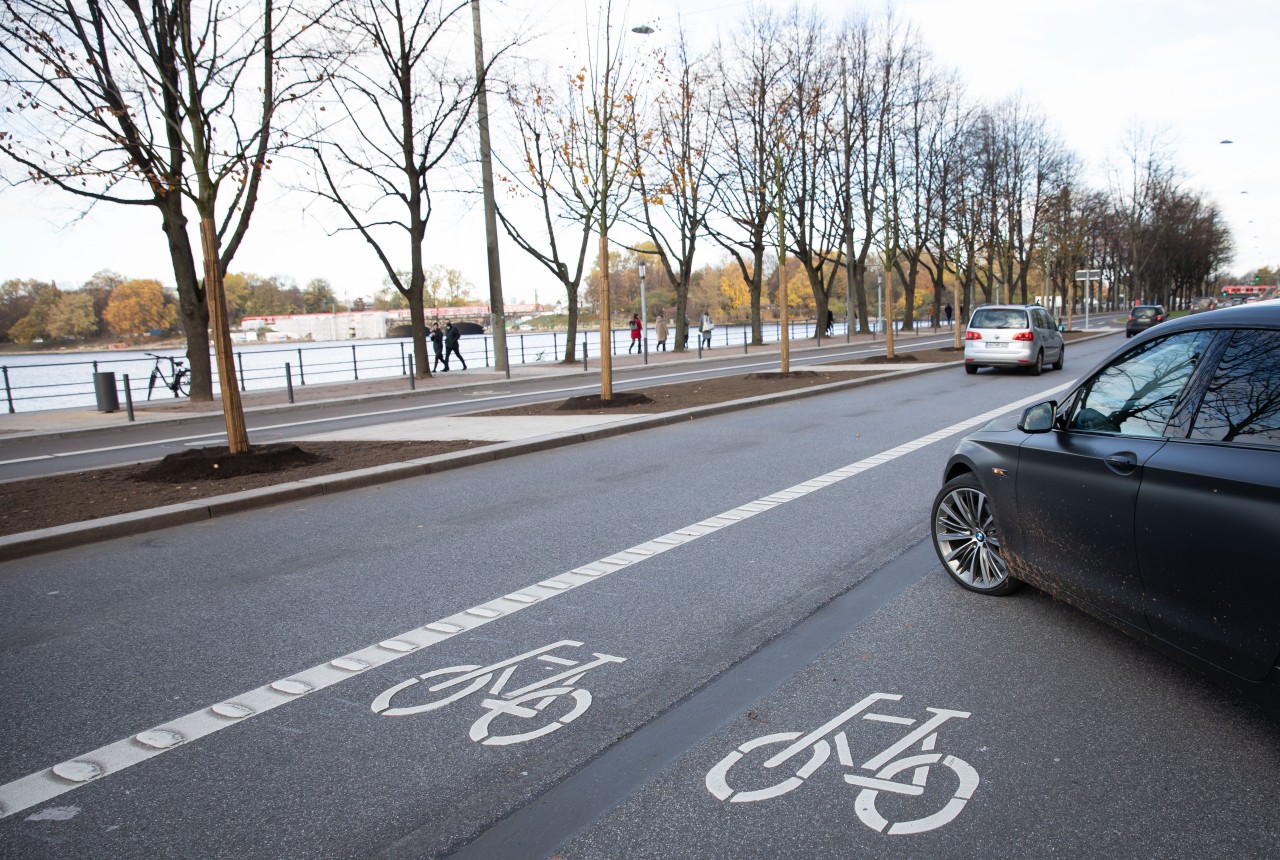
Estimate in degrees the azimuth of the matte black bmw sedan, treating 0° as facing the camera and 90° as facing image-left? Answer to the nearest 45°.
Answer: approximately 135°

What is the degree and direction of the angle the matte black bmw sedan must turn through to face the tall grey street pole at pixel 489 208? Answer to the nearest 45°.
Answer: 0° — it already faces it
